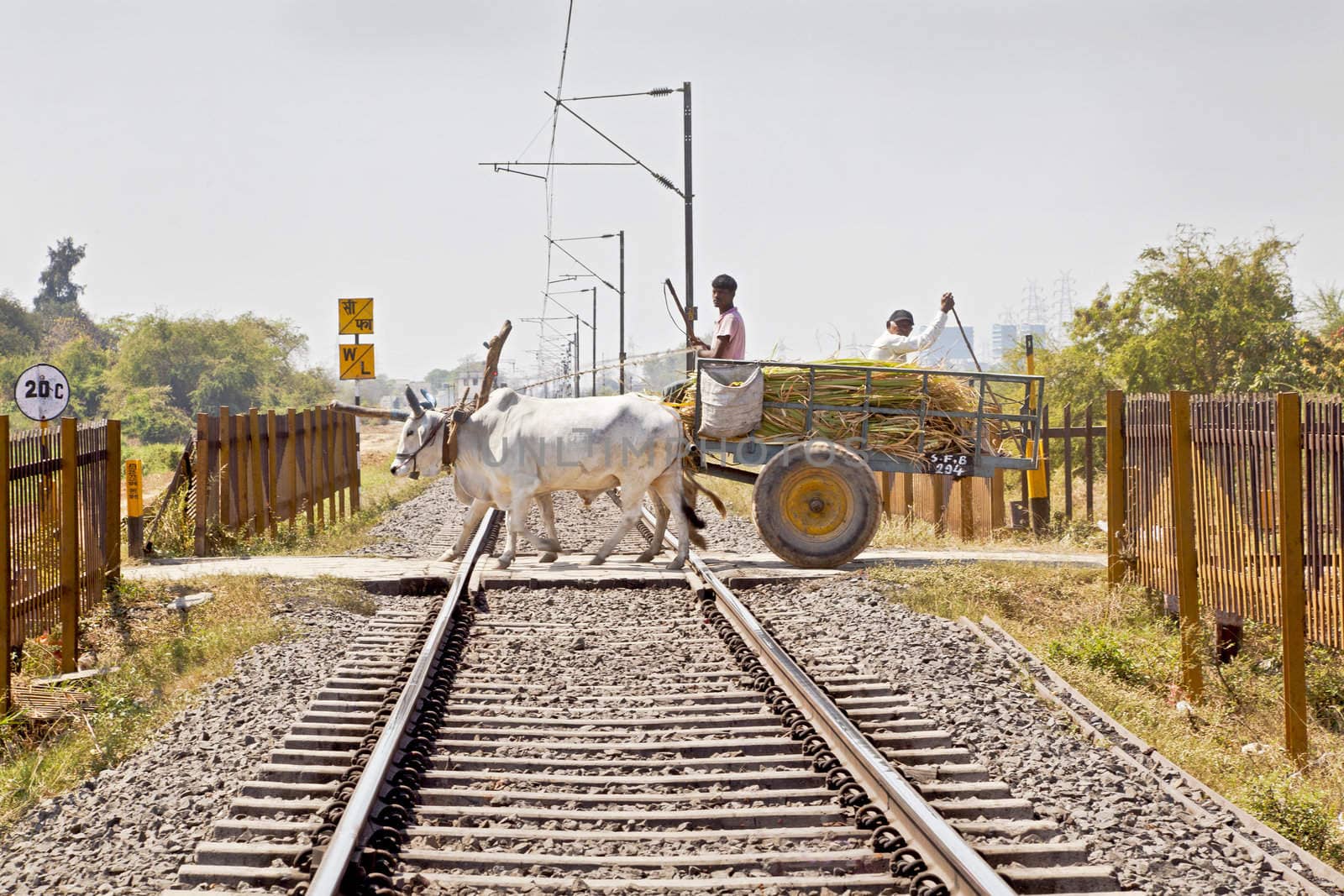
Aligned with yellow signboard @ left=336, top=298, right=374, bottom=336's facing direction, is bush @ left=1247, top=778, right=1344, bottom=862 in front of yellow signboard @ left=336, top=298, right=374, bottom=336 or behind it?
in front

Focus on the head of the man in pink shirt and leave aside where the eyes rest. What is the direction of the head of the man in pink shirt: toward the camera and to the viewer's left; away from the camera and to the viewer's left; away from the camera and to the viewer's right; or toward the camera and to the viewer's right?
toward the camera and to the viewer's left

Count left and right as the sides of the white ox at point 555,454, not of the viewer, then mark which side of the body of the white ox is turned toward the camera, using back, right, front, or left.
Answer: left

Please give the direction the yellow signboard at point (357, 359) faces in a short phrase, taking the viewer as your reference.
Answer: facing the viewer

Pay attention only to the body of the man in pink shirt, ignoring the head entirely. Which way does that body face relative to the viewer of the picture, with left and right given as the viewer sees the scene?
facing to the left of the viewer

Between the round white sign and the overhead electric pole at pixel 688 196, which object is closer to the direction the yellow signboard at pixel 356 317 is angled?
the round white sign

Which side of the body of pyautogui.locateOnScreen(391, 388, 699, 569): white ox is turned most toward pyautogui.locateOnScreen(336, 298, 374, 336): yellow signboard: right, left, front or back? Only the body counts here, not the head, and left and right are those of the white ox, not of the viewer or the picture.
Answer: right

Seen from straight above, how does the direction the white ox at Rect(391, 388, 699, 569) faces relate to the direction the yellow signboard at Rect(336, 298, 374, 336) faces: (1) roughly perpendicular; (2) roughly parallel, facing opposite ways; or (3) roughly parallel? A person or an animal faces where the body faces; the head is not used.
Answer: roughly perpendicular

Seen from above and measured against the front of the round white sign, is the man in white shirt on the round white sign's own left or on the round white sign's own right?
on the round white sign's own left

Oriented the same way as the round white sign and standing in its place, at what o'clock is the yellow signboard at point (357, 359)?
The yellow signboard is roughly at 7 o'clock from the round white sign.

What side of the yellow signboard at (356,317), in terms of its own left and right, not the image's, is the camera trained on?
front

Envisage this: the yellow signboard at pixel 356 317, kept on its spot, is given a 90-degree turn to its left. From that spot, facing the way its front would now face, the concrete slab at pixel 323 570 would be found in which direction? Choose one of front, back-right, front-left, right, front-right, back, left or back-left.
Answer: right
